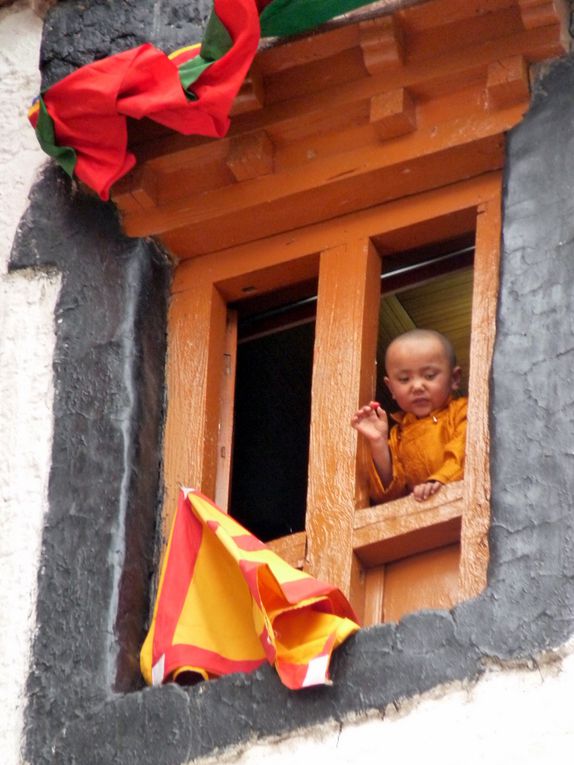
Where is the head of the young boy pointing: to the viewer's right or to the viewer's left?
to the viewer's left

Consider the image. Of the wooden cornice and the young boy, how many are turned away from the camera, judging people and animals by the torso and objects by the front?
0

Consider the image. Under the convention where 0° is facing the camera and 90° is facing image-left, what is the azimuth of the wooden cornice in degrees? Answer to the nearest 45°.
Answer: approximately 45°

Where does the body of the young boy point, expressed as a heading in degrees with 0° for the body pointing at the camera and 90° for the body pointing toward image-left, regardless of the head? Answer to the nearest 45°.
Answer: approximately 0°
